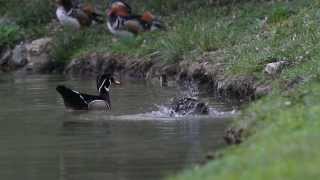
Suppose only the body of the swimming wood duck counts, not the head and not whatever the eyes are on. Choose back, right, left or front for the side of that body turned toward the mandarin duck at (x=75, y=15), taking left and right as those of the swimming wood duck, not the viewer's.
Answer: left

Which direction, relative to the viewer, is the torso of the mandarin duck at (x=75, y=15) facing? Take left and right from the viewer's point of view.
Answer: facing to the left of the viewer

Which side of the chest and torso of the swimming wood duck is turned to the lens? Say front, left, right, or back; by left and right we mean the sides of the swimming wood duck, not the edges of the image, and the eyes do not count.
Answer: right
